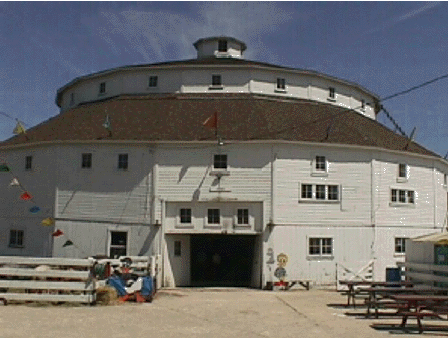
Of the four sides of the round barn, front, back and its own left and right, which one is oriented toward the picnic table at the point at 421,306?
front

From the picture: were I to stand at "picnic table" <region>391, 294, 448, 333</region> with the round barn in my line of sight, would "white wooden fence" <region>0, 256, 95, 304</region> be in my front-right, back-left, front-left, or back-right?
front-left

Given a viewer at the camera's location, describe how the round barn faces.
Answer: facing the viewer

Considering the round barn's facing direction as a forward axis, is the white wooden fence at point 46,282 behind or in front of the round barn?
in front
